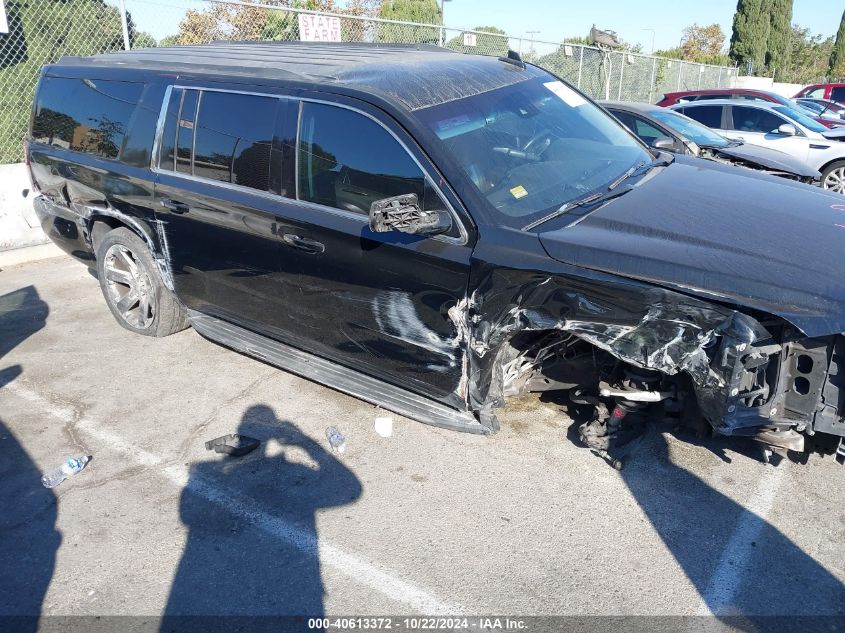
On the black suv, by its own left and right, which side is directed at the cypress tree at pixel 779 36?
left

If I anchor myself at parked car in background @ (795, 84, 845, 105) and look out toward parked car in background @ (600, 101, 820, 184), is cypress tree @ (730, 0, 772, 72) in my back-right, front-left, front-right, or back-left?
back-right

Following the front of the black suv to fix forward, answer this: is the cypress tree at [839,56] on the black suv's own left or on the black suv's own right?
on the black suv's own left

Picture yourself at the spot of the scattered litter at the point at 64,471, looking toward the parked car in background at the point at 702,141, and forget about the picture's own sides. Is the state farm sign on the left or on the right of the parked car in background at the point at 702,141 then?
left

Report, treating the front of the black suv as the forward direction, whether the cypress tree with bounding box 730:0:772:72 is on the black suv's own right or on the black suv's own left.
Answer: on the black suv's own left

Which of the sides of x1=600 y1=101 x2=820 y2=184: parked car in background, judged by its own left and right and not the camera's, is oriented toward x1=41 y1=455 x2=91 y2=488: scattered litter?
right

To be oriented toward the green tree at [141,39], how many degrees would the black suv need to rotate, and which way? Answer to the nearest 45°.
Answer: approximately 180°

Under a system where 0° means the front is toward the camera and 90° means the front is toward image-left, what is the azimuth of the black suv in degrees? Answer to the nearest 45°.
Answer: approximately 315°

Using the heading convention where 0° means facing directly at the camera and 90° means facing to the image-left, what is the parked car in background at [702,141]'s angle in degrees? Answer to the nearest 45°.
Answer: approximately 315°
